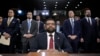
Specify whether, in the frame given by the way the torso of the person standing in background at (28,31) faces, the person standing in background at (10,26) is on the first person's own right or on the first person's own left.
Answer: on the first person's own right

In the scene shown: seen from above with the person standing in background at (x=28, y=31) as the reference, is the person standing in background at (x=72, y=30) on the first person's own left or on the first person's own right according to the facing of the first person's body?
on the first person's own left

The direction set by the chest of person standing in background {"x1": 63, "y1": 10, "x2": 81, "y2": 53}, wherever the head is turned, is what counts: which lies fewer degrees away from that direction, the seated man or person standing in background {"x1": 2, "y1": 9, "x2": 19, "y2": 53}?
the seated man

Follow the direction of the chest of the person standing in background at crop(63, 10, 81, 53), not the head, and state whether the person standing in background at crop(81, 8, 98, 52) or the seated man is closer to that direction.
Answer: the seated man

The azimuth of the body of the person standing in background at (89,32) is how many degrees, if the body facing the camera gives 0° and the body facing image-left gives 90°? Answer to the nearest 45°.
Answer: approximately 0°

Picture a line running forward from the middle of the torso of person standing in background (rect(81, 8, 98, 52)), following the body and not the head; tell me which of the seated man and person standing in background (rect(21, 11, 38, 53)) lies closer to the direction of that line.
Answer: the seated man

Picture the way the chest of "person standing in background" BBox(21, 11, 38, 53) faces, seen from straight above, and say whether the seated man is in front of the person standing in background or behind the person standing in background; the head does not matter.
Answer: in front

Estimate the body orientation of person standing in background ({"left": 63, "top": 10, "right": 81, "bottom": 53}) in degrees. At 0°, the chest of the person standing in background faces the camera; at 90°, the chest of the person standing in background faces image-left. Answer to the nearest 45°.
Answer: approximately 0°

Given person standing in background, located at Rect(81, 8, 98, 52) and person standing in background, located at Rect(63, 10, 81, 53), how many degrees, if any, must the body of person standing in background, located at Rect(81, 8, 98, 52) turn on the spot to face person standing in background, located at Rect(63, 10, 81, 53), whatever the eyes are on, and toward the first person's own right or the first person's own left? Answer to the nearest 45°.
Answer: approximately 45° to the first person's own right
